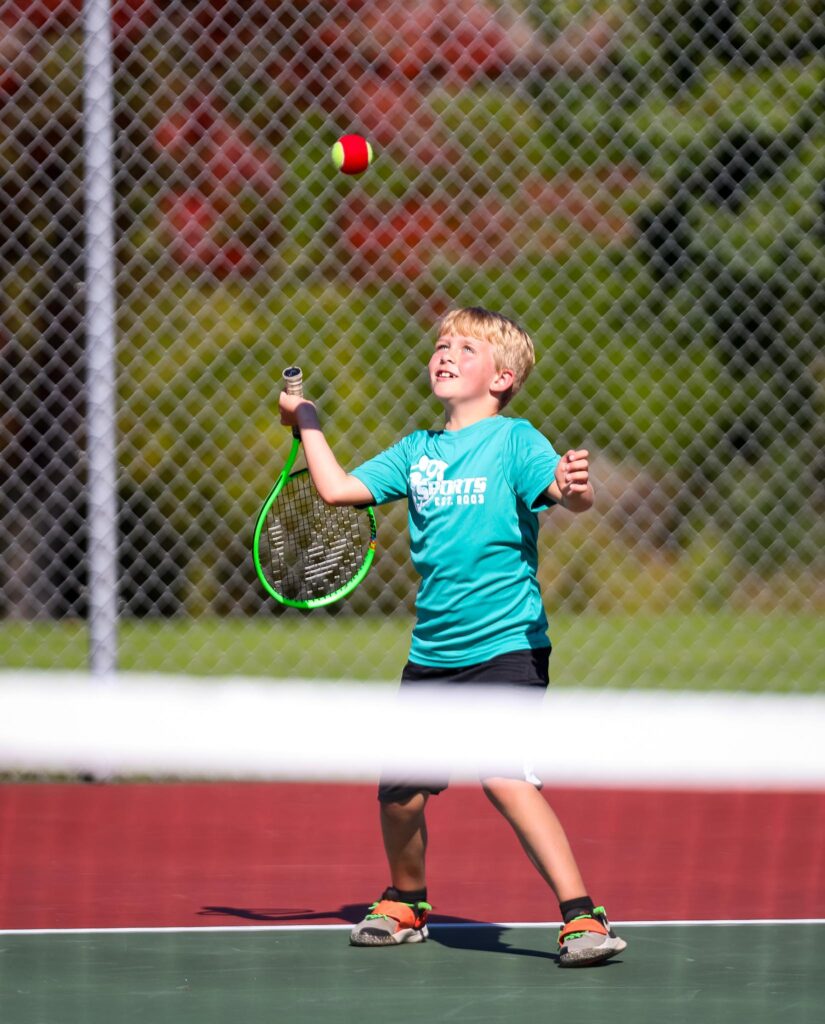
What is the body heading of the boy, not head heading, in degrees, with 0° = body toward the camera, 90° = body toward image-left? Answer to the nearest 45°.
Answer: approximately 45°

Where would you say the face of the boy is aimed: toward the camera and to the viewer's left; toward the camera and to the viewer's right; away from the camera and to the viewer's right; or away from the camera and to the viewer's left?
toward the camera and to the viewer's left
